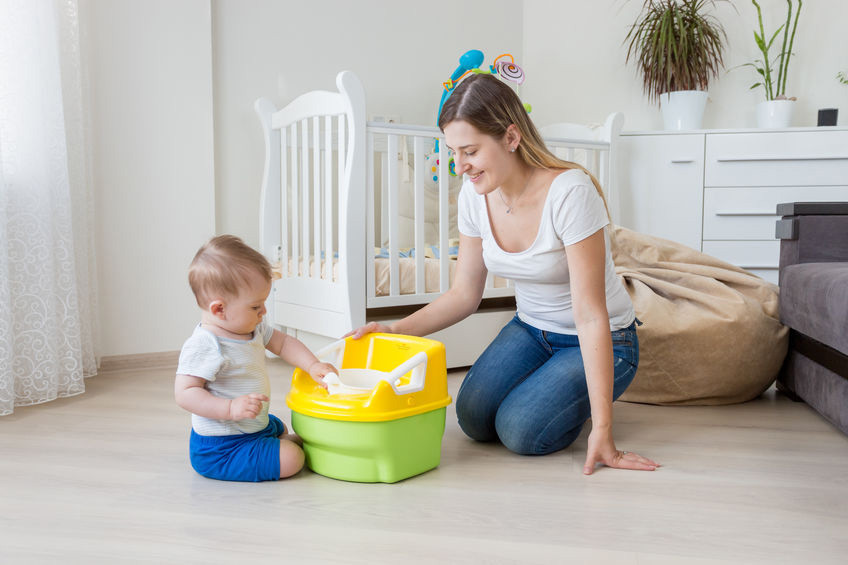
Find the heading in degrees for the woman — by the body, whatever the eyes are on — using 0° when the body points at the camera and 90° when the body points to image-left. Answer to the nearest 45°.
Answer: approximately 45°

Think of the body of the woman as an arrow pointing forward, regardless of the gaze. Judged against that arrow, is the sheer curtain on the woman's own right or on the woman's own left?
on the woman's own right

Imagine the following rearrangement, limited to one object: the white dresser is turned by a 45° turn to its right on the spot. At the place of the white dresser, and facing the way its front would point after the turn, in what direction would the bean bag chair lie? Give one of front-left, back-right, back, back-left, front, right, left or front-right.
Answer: front-left

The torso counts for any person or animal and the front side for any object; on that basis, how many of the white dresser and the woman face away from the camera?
0

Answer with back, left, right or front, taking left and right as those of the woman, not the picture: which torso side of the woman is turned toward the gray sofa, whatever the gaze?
back

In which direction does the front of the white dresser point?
toward the camera

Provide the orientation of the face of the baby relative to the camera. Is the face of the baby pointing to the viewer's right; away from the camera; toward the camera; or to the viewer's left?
to the viewer's right

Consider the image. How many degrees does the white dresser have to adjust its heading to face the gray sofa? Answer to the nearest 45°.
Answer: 0° — it already faces it

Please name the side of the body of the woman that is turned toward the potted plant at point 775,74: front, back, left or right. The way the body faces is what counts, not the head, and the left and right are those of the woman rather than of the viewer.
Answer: back

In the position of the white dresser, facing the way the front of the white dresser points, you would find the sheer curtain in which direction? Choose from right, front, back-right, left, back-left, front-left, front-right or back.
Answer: front-right
